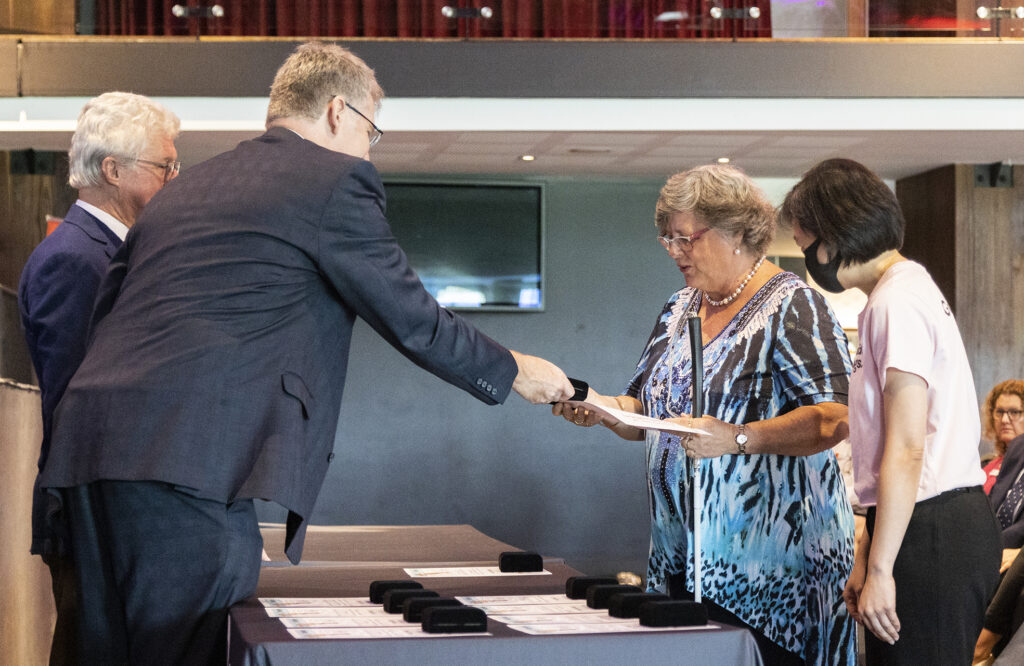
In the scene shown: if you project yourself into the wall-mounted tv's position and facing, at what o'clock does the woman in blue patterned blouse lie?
The woman in blue patterned blouse is roughly at 12 o'clock from the wall-mounted tv.

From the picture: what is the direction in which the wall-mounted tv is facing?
toward the camera

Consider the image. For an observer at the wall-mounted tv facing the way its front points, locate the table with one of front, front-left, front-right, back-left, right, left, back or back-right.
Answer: front

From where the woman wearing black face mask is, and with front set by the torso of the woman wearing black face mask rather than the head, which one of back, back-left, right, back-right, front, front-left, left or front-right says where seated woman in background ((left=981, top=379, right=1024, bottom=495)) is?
right

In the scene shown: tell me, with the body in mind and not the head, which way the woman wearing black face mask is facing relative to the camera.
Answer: to the viewer's left

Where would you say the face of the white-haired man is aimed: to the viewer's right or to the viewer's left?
to the viewer's right

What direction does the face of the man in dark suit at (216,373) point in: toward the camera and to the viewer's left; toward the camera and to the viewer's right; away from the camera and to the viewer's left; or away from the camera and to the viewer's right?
away from the camera and to the viewer's right

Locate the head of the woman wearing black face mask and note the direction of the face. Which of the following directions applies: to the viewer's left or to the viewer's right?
to the viewer's left

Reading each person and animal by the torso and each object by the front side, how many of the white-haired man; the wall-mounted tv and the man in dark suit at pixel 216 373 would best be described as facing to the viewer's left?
0

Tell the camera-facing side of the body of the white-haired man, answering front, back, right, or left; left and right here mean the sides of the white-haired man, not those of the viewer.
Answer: right

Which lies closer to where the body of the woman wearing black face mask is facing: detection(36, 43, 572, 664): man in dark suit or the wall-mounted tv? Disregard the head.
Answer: the man in dark suit
